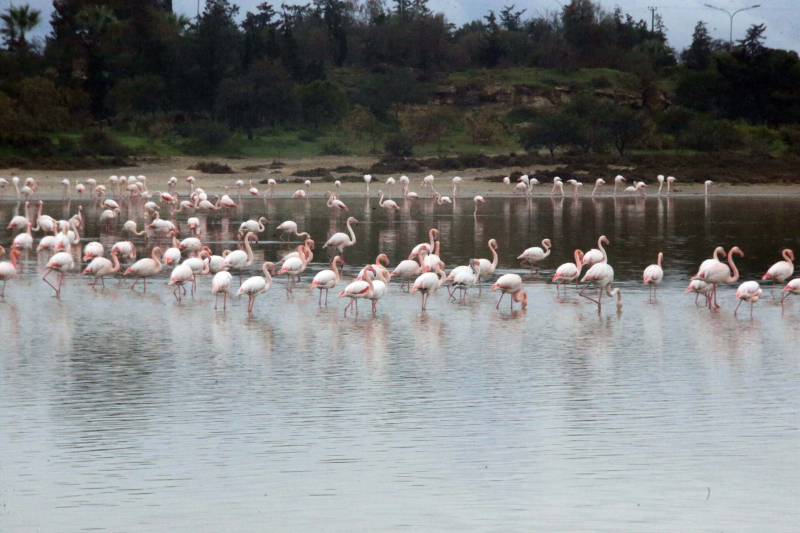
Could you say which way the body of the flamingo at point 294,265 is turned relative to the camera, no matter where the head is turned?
to the viewer's right

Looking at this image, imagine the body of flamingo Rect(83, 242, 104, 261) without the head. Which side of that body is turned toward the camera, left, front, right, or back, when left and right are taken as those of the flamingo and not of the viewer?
right

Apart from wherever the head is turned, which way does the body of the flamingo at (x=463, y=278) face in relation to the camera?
to the viewer's right

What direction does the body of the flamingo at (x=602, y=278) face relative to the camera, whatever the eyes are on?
to the viewer's right

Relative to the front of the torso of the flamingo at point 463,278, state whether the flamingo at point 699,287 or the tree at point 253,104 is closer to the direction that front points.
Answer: the flamingo

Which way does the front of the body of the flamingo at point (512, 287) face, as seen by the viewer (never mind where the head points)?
to the viewer's right

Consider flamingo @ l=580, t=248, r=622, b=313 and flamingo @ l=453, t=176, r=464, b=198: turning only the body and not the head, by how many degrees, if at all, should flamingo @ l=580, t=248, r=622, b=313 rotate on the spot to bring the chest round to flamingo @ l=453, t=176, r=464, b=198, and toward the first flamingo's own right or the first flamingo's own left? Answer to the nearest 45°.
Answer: approximately 90° to the first flamingo's own left

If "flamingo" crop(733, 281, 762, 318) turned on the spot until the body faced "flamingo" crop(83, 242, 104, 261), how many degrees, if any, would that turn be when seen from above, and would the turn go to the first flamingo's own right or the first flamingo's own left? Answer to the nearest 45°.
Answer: approximately 180°

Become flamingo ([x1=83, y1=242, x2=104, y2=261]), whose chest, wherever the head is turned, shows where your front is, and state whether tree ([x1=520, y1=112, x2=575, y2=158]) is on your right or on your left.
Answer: on your left

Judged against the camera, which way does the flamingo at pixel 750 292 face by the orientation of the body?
to the viewer's right
